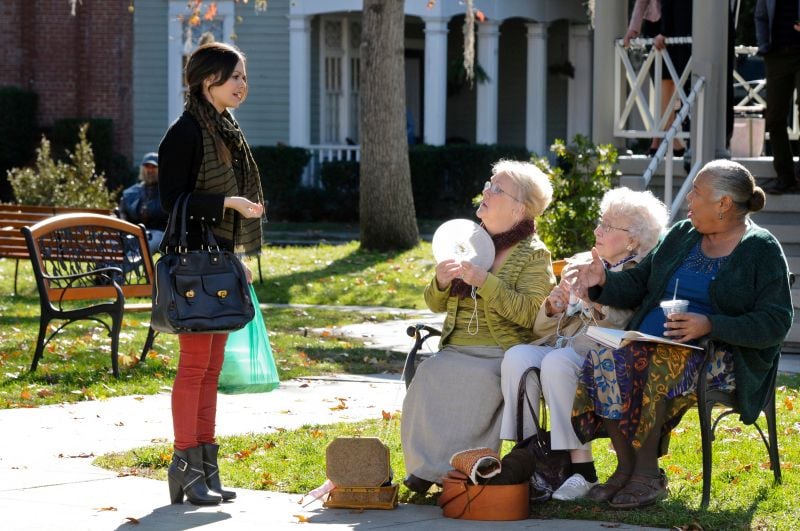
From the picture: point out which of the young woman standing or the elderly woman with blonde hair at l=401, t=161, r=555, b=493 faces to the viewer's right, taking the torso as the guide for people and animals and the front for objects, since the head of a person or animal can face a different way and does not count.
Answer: the young woman standing

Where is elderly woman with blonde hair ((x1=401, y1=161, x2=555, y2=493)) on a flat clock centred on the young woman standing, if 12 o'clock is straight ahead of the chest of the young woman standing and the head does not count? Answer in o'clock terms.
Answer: The elderly woman with blonde hair is roughly at 12 o'clock from the young woman standing.

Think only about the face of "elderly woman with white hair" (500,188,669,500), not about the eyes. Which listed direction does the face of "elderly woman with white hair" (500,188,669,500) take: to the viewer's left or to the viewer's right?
to the viewer's left

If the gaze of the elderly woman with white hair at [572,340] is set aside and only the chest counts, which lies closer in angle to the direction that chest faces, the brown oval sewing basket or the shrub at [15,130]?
the brown oval sewing basket

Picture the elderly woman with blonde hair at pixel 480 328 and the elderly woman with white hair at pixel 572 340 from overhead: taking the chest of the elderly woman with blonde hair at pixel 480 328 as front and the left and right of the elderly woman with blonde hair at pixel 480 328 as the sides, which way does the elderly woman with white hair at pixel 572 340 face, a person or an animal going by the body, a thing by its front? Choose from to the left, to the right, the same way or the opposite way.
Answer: the same way

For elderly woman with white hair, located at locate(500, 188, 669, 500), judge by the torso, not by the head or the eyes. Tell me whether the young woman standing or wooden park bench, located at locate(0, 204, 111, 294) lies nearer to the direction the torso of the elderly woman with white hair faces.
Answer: the young woman standing

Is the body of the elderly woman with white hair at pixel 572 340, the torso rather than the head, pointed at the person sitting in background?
no

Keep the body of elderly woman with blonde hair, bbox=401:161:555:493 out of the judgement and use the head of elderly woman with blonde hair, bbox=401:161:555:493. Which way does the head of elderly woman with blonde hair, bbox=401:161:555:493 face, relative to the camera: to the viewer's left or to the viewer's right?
to the viewer's left

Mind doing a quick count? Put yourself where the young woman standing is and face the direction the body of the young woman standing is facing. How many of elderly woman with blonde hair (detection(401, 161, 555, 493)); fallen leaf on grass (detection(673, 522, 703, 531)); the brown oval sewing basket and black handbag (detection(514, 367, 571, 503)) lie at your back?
0

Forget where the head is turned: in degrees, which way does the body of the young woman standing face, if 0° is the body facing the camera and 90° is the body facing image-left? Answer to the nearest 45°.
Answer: approximately 270°

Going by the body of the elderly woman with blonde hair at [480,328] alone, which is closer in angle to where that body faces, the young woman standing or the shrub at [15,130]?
the young woman standing

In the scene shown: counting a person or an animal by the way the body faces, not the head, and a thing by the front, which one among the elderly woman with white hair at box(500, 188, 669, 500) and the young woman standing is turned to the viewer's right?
the young woman standing

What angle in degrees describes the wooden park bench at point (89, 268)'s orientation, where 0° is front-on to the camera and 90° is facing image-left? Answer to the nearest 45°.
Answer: approximately 315°

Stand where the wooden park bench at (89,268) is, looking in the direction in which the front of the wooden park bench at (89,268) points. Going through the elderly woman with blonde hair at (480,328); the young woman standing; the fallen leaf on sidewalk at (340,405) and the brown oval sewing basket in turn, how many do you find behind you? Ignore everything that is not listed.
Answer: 0

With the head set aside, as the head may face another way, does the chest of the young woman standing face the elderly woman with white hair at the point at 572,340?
yes

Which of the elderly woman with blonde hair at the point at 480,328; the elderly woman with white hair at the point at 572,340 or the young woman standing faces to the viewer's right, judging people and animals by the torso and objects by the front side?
the young woman standing
